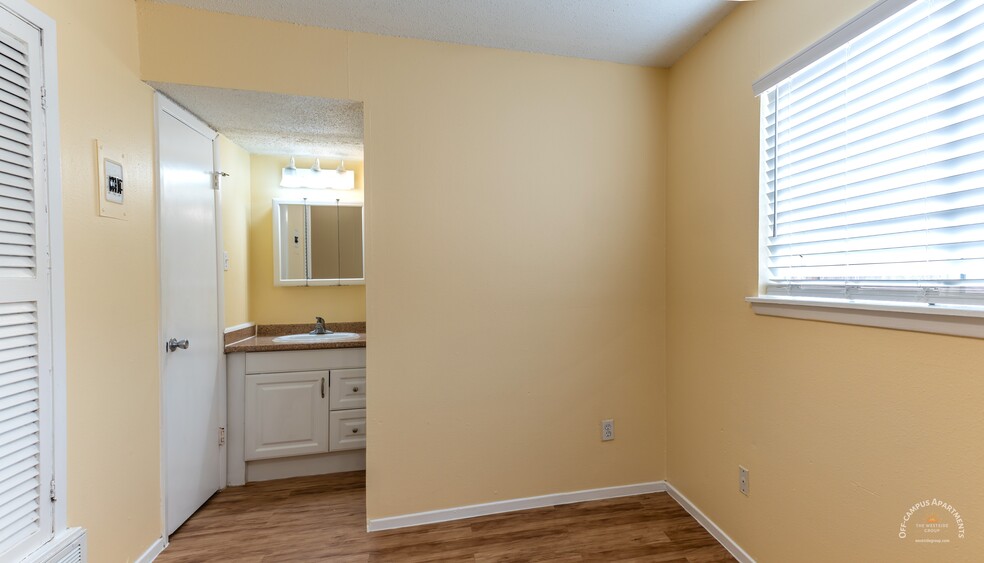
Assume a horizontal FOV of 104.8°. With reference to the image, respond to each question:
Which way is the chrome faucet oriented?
toward the camera

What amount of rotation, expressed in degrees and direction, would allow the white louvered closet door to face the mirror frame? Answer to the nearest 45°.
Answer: approximately 90° to its left

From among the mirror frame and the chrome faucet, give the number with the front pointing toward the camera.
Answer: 2

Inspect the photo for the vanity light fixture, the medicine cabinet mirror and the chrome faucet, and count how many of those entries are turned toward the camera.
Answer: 3

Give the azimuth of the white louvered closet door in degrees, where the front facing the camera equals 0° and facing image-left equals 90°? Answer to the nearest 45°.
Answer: approximately 315°

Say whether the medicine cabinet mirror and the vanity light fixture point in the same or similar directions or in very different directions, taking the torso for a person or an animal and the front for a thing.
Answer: same or similar directions

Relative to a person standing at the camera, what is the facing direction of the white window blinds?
facing the viewer and to the left of the viewer

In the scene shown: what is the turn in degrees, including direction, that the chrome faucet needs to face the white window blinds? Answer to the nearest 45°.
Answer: approximately 45° to its left

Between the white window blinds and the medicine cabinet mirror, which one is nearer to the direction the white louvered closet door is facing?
the white window blinds

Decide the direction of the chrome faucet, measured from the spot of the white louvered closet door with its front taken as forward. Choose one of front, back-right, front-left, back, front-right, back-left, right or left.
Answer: left

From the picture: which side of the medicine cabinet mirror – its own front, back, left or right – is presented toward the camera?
front

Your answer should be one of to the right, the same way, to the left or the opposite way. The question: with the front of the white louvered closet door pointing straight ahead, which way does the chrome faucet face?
to the right
